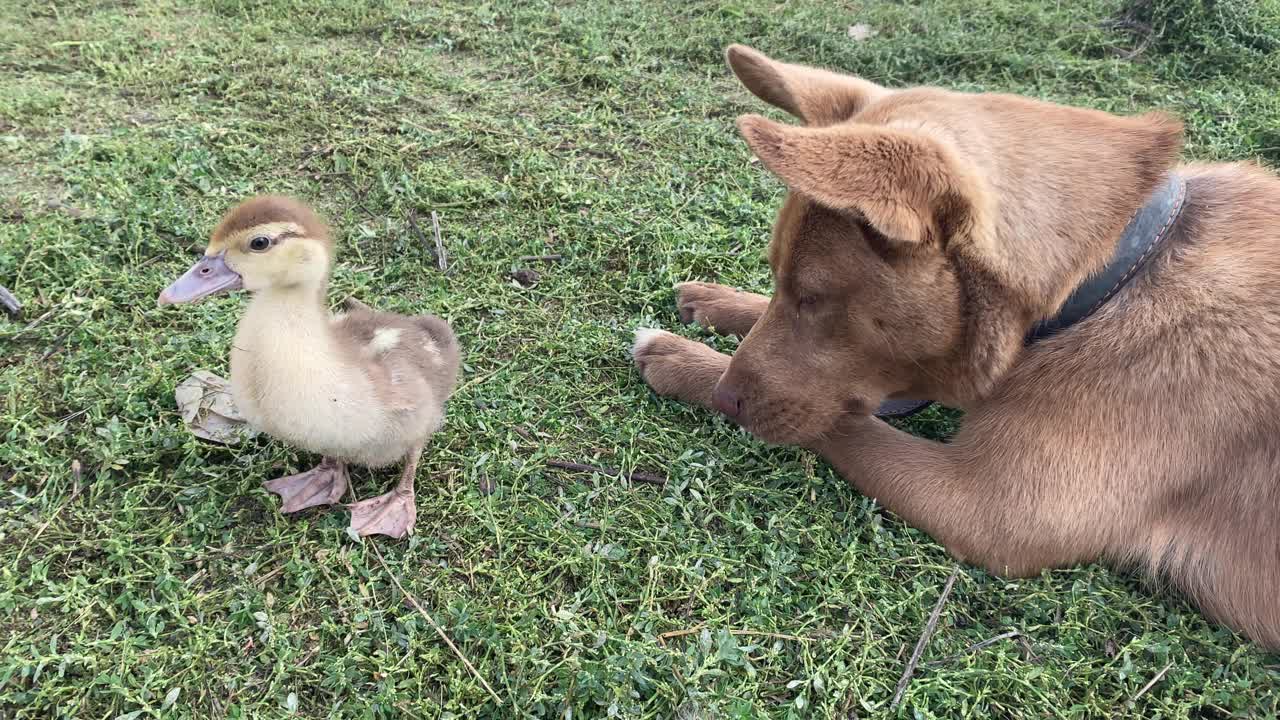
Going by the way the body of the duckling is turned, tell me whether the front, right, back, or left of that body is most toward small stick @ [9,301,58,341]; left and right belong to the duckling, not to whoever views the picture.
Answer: right

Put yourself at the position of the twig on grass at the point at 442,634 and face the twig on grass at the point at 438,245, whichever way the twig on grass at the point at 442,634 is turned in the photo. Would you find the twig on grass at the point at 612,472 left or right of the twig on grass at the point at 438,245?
right

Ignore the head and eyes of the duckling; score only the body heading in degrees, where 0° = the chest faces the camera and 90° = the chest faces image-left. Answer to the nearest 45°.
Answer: approximately 45°

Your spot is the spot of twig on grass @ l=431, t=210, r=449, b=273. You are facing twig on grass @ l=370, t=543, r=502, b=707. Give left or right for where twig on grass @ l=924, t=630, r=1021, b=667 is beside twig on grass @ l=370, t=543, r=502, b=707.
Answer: left

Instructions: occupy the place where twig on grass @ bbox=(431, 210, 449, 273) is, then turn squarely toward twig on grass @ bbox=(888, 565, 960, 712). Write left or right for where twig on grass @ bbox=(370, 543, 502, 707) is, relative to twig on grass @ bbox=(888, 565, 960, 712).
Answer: right

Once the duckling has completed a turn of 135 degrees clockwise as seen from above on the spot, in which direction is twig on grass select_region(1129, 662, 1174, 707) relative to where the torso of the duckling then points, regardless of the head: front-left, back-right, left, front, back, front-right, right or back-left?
back-right

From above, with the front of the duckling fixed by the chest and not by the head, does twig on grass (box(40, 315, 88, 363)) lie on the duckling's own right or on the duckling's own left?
on the duckling's own right

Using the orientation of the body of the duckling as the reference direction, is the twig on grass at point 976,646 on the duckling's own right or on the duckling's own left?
on the duckling's own left

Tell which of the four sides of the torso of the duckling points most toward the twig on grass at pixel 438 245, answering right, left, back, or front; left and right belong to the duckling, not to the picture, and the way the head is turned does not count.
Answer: back
